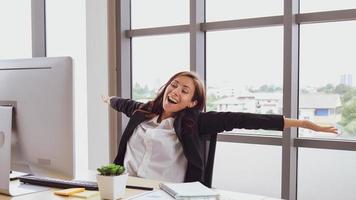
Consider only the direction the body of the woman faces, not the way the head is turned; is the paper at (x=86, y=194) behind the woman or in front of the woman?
in front

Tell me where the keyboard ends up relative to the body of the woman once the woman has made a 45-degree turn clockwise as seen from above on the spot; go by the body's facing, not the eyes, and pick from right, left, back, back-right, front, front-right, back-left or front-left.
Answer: front-left

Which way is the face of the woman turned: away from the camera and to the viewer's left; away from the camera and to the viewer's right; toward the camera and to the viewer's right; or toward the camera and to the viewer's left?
toward the camera and to the viewer's left

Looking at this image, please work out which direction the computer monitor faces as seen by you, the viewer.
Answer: facing away from the viewer and to the right of the viewer

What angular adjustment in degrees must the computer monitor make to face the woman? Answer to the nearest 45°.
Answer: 0° — it already faces them

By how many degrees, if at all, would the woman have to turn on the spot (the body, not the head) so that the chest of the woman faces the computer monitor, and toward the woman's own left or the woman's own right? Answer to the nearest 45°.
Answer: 0° — they already face it

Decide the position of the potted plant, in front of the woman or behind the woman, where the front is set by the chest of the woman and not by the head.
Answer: in front

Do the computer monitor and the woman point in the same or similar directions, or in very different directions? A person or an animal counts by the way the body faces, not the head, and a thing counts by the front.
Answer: very different directions
